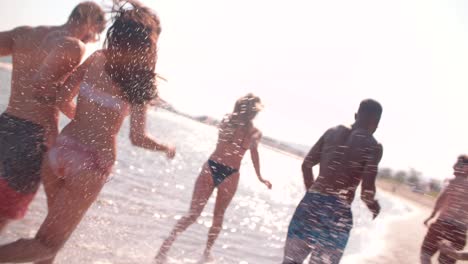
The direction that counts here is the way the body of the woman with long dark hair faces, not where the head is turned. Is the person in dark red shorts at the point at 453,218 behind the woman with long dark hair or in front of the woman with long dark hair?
in front

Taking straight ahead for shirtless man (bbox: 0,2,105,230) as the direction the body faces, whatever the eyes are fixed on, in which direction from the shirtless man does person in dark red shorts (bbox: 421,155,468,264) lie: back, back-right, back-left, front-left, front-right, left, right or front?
front-right

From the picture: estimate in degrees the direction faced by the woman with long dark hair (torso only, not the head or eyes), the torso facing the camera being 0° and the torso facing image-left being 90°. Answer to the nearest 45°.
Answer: approximately 225°

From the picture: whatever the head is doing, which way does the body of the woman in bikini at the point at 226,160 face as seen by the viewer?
away from the camera

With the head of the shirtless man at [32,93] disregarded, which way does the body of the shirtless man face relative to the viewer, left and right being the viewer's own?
facing away from the viewer and to the right of the viewer

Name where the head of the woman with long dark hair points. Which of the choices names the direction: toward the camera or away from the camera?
away from the camera

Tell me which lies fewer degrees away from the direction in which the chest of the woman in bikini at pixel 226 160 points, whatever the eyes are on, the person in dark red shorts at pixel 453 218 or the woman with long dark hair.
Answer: the person in dark red shorts

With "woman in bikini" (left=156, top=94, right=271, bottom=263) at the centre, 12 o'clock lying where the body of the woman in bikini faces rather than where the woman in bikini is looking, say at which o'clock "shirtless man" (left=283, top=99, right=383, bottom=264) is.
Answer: The shirtless man is roughly at 5 o'clock from the woman in bikini.
